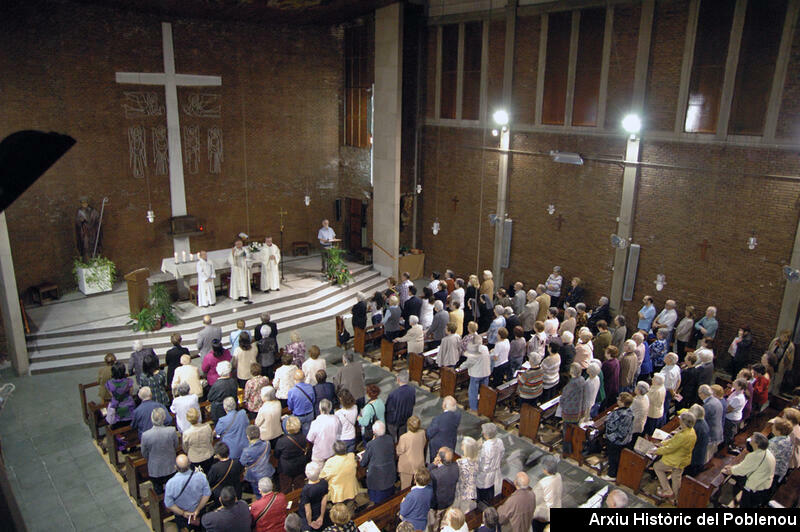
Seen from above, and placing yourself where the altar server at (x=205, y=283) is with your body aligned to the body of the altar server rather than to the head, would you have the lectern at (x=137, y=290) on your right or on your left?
on your right

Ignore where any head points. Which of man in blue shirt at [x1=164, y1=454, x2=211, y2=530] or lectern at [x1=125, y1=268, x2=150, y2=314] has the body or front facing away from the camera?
the man in blue shirt

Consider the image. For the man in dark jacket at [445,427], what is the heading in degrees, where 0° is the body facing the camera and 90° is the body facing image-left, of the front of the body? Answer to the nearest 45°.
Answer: approximately 135°

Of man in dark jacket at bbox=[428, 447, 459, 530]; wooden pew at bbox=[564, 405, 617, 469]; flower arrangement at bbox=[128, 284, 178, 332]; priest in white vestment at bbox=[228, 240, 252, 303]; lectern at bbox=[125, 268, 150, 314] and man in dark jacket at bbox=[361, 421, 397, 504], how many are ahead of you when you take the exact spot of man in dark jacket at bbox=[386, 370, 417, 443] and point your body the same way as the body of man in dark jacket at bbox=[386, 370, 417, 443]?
3

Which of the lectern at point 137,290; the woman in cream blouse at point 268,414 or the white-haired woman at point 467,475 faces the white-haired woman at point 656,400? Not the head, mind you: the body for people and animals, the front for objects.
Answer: the lectern

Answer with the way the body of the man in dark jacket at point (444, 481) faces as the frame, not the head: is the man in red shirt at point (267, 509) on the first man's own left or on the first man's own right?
on the first man's own left

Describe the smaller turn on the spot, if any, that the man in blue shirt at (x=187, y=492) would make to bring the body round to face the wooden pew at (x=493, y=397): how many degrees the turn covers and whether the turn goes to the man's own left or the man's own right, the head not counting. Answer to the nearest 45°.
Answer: approximately 90° to the man's own right

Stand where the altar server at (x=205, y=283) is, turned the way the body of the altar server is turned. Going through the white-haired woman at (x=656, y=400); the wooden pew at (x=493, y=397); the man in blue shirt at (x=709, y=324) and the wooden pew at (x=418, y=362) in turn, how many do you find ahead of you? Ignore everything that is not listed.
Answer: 4

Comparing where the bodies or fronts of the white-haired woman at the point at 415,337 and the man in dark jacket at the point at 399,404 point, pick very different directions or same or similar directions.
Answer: same or similar directions

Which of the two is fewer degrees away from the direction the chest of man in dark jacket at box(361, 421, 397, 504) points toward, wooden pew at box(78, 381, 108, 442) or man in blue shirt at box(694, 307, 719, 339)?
the wooden pew

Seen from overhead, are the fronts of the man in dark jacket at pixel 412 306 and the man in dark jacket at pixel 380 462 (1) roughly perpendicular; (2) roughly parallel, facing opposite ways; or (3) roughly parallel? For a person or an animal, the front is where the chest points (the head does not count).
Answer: roughly parallel

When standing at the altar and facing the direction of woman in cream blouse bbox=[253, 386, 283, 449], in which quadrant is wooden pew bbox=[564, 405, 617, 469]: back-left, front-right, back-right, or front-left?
front-left

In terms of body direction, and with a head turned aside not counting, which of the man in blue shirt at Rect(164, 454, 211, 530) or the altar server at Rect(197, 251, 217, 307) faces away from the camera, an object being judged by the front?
the man in blue shirt

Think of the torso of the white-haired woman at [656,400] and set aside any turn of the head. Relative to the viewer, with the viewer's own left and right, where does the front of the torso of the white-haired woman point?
facing away from the viewer and to the left of the viewer

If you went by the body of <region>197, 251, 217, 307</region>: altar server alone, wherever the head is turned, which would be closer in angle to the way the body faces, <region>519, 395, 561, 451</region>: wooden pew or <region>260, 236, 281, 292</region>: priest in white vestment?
the wooden pew

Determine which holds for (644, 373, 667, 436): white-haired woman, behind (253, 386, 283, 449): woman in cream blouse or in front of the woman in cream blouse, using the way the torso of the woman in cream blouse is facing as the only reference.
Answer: behind

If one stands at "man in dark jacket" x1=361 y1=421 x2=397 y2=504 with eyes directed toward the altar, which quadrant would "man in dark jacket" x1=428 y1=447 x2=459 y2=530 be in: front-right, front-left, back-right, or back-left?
back-right

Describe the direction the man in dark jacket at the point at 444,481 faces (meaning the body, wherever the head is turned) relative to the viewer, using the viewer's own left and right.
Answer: facing away from the viewer and to the left of the viewer

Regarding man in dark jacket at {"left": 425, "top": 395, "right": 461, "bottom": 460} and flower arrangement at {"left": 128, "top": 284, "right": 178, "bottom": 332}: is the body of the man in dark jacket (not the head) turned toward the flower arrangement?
yes

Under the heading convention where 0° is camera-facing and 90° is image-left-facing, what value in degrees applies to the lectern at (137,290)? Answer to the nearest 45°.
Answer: approximately 315°

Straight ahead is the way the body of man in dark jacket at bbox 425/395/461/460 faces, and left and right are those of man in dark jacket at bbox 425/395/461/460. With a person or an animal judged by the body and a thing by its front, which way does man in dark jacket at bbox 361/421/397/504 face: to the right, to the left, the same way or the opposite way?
the same way

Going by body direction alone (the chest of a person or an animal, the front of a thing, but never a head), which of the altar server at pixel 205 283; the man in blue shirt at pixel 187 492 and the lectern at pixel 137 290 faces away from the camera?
the man in blue shirt

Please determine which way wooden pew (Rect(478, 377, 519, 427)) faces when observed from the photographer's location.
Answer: facing away from the viewer and to the left of the viewer

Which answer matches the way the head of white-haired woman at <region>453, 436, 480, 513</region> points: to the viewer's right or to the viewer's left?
to the viewer's left
